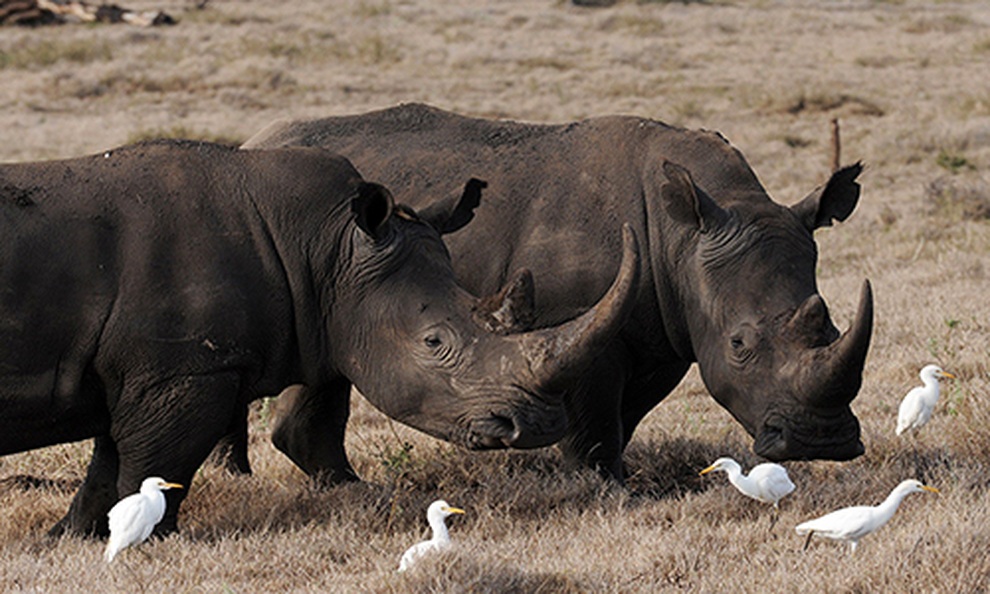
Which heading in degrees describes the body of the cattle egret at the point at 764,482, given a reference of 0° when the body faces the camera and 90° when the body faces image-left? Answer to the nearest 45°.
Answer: approximately 90°

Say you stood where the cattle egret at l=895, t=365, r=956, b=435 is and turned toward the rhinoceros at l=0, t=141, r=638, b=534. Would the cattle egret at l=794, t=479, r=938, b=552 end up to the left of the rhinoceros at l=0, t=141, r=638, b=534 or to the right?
left

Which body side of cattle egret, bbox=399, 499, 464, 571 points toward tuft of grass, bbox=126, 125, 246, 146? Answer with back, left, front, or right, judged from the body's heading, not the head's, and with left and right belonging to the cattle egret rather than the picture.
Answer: left

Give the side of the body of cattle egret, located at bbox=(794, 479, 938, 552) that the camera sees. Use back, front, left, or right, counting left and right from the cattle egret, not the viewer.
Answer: right

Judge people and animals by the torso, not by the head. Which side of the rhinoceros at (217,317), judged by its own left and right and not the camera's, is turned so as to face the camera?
right

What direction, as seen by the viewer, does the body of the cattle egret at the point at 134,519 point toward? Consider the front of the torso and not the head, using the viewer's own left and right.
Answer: facing to the right of the viewer

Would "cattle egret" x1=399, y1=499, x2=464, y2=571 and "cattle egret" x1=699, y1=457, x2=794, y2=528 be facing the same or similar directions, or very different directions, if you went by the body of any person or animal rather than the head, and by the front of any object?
very different directions

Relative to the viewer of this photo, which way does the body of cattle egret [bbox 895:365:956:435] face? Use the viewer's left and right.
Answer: facing to the right of the viewer

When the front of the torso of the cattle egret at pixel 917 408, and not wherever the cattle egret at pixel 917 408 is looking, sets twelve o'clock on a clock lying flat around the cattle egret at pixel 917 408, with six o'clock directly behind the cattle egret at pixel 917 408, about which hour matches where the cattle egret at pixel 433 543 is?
the cattle egret at pixel 433 543 is roughly at 4 o'clock from the cattle egret at pixel 917 408.

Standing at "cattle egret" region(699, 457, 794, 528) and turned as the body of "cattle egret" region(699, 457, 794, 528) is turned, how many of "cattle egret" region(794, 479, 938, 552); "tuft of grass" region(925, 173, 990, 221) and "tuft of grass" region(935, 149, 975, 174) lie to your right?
2
